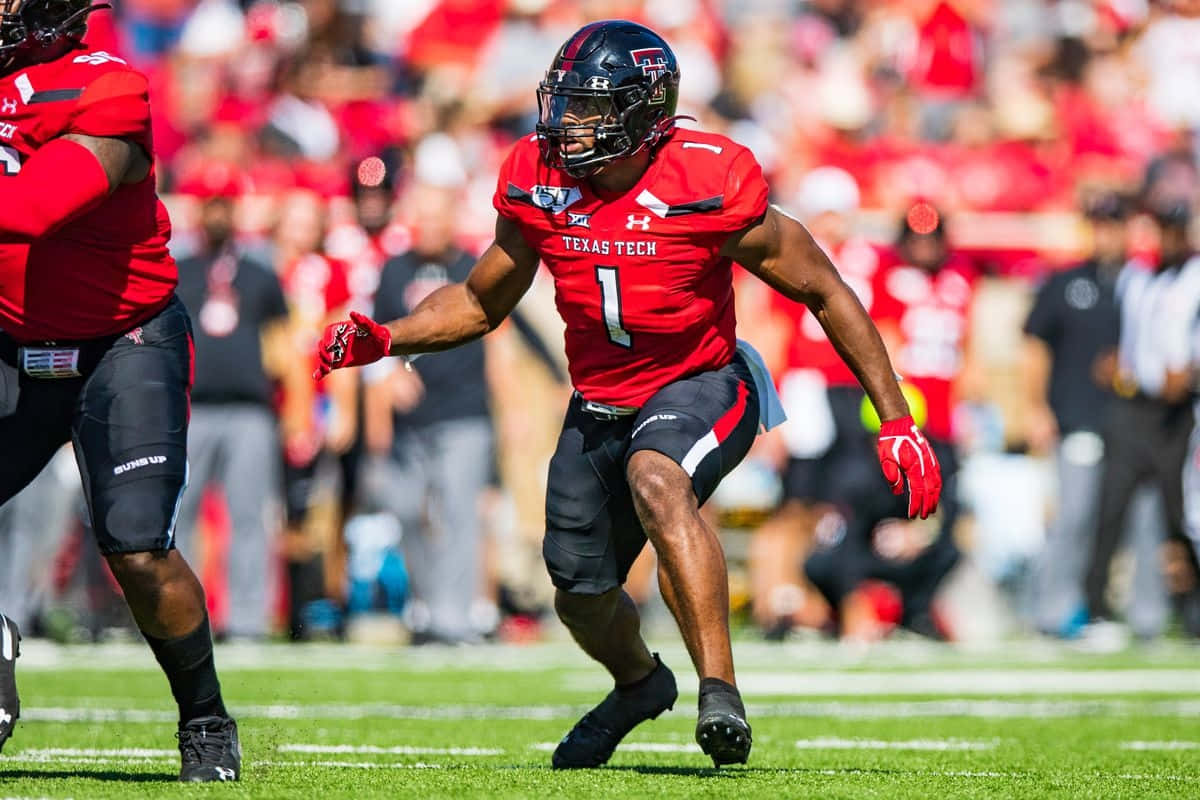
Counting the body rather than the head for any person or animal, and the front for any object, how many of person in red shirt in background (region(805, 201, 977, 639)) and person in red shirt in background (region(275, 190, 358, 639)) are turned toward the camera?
2

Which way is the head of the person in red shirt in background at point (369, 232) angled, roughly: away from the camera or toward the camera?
toward the camera

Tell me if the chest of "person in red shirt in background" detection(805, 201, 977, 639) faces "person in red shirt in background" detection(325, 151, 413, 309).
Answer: no

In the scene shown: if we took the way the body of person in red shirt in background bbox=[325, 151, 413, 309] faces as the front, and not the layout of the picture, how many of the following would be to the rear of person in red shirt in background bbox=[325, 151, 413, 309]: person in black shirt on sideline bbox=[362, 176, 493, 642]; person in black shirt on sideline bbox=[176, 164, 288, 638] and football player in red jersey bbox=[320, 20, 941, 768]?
0

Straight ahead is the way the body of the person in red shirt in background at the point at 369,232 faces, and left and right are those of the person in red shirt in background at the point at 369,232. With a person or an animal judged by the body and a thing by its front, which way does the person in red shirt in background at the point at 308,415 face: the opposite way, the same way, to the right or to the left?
the same way

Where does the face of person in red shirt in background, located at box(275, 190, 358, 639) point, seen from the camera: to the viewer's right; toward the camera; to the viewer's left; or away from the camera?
toward the camera

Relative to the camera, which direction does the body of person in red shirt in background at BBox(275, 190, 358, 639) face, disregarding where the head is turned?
toward the camera

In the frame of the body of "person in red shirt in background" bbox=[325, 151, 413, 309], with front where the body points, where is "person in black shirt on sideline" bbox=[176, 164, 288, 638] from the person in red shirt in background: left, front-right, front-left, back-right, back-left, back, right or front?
front-right

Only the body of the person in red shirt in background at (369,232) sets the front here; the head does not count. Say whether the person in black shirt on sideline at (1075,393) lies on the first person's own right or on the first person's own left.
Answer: on the first person's own left

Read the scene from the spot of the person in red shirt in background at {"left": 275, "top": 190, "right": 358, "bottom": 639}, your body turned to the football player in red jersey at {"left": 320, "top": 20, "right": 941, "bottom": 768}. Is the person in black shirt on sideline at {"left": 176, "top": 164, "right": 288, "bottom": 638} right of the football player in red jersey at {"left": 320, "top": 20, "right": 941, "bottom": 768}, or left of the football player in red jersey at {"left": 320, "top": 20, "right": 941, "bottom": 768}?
right

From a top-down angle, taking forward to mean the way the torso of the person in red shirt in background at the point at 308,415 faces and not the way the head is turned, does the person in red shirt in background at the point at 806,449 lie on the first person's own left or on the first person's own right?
on the first person's own left

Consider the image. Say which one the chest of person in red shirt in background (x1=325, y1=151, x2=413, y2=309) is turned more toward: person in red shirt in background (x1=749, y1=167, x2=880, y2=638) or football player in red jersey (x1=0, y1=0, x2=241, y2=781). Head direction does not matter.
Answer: the football player in red jersey

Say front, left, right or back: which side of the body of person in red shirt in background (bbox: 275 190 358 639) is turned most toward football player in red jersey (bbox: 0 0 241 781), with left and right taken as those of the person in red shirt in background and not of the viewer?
front

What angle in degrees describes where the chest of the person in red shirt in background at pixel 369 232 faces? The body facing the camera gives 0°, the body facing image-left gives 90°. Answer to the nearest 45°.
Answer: approximately 0°

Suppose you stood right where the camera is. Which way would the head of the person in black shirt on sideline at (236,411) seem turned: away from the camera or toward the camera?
toward the camera
